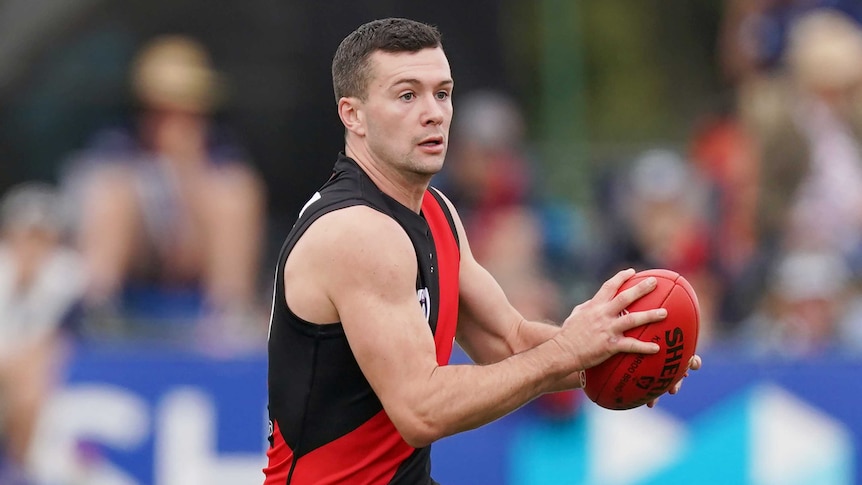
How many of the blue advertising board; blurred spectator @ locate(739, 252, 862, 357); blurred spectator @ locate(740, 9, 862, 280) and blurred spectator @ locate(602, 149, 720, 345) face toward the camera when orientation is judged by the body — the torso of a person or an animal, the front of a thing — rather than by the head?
4

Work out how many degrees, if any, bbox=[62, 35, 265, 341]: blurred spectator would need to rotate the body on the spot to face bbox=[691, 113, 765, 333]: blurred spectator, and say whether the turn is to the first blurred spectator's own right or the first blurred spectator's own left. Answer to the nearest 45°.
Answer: approximately 90° to the first blurred spectator's own left

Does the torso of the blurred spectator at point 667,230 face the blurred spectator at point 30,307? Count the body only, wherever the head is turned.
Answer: no

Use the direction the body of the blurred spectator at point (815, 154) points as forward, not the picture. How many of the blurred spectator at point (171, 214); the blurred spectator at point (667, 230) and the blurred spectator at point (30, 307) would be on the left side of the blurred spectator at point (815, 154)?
0

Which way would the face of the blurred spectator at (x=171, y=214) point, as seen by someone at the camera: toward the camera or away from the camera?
toward the camera

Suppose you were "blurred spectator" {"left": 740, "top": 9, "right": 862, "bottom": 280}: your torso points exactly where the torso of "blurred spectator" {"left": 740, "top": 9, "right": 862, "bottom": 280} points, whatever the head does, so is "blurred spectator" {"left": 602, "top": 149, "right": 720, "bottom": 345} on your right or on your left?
on your right

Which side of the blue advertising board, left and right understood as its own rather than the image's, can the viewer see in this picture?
front

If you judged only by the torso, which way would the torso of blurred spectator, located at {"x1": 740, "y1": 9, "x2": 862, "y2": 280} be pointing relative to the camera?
toward the camera

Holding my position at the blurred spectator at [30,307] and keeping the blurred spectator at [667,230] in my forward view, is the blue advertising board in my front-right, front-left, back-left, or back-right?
front-right

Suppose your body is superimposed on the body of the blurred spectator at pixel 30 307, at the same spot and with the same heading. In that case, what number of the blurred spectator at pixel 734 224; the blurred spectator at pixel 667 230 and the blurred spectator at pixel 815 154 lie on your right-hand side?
0
